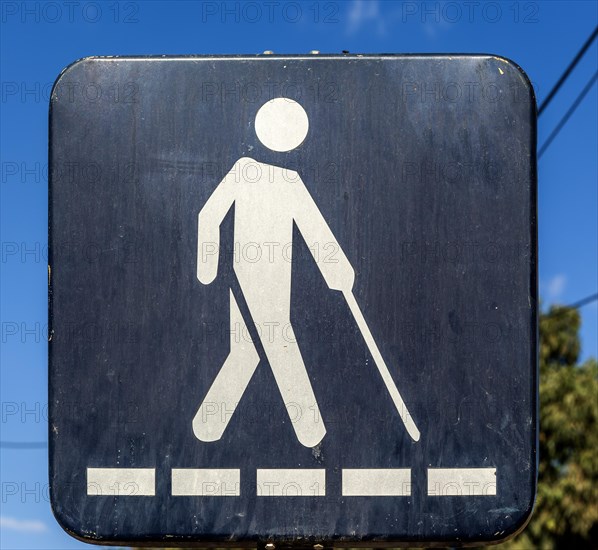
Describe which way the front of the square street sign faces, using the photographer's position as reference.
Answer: facing the viewer

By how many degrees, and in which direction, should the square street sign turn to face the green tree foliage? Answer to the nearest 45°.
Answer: approximately 180°
